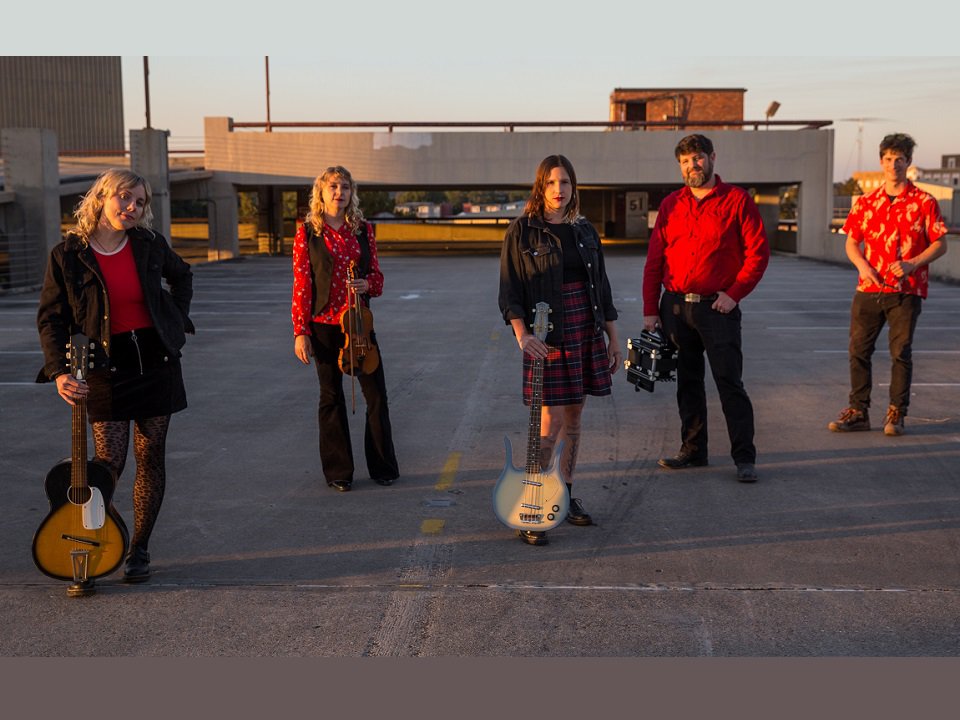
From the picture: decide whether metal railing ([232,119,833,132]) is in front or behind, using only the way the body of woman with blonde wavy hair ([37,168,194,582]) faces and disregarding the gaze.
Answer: behind

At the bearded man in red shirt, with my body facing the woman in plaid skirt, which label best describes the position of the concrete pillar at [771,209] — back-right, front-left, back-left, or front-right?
back-right

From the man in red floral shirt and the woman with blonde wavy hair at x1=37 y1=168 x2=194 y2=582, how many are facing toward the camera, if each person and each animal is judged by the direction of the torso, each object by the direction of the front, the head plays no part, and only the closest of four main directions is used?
2

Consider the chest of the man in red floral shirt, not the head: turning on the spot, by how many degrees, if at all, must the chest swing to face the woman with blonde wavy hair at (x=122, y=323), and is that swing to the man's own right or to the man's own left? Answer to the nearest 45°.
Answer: approximately 45° to the man's own right

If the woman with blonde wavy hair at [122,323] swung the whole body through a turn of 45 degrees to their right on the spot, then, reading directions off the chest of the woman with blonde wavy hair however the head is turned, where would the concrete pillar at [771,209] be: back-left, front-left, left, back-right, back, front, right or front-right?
back

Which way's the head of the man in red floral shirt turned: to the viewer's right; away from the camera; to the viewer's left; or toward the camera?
toward the camera

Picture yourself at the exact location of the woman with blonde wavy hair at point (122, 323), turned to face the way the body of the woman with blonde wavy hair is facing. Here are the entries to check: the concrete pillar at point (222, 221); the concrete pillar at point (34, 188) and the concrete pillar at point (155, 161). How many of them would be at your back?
3

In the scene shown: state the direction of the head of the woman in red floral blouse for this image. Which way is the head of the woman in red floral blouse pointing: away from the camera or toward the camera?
toward the camera

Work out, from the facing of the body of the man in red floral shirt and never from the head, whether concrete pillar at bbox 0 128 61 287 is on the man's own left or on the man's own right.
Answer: on the man's own right

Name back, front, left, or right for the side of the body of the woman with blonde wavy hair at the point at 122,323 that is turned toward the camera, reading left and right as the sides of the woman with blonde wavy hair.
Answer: front

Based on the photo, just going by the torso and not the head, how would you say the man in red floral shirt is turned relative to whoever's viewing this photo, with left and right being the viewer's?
facing the viewer

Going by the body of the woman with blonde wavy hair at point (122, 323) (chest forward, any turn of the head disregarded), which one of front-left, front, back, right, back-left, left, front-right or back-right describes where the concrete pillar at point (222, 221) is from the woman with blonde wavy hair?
back

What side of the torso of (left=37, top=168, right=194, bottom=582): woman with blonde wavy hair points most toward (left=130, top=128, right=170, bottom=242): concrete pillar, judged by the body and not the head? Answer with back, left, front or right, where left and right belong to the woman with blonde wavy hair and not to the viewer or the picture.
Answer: back

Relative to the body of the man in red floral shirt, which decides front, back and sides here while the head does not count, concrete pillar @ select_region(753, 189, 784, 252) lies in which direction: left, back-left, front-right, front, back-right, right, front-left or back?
back

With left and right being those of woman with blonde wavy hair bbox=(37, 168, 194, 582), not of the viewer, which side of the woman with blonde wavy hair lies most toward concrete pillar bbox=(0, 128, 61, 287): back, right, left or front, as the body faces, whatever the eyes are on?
back

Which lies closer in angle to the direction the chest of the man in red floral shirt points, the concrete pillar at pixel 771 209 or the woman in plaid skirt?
the woman in plaid skirt
